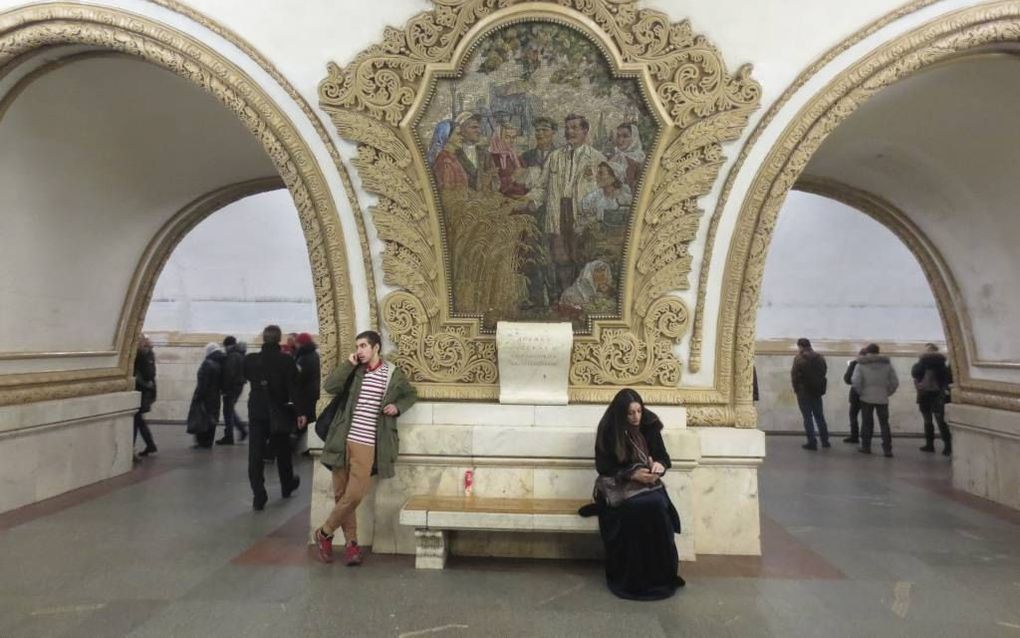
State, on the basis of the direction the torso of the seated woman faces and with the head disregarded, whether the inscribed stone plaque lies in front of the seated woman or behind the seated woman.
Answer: behind

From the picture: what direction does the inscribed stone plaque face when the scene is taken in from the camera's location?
facing the viewer

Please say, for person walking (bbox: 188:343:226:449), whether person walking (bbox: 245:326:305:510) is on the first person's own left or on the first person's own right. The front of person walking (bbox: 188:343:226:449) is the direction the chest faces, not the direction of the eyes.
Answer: on the first person's own right

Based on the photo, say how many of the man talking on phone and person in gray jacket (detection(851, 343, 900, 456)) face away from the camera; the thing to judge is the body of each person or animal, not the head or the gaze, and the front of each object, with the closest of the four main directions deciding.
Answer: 1

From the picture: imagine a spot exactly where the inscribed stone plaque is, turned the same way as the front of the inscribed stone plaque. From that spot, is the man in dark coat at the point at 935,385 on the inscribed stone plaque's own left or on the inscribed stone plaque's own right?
on the inscribed stone plaque's own left

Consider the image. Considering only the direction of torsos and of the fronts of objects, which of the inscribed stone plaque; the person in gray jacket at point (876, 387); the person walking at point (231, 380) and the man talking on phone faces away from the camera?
the person in gray jacket

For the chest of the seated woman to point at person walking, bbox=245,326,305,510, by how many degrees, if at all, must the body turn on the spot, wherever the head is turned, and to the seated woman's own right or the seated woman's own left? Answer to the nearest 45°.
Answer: approximately 135° to the seated woman's own right

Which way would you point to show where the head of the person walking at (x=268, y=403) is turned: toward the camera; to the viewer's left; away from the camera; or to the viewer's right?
away from the camera

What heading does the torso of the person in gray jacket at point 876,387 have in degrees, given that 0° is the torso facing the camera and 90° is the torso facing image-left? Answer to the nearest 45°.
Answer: approximately 180°

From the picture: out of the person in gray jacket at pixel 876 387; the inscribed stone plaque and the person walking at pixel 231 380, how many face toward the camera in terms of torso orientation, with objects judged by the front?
1

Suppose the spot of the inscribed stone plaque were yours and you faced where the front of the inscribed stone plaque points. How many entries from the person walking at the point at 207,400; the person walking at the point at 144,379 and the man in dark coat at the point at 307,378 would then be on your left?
0

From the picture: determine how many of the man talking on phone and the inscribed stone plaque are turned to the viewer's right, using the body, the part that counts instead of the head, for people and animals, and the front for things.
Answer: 0
